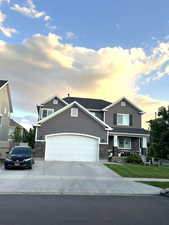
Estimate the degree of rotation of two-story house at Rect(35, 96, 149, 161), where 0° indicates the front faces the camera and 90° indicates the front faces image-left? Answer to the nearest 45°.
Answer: approximately 0°

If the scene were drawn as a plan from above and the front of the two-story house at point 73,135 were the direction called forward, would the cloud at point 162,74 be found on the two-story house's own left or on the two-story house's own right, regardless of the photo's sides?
on the two-story house's own left

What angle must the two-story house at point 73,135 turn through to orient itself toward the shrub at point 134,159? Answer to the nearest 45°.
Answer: approximately 90° to its left
